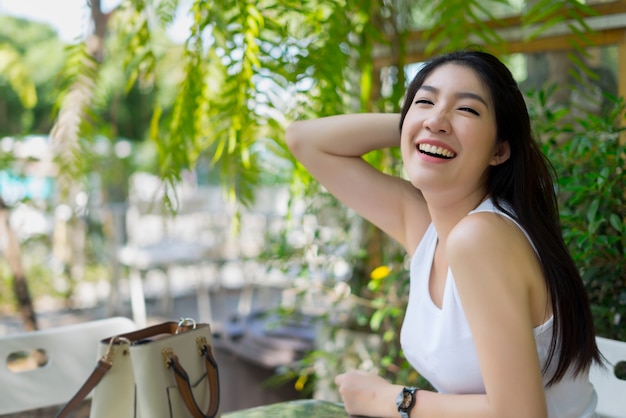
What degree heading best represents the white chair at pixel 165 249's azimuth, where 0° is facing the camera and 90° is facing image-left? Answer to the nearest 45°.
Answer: approximately 0°

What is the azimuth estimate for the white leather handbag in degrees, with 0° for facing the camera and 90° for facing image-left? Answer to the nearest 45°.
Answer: approximately 315°

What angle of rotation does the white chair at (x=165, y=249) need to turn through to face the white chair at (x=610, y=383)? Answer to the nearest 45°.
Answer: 0° — it already faces it

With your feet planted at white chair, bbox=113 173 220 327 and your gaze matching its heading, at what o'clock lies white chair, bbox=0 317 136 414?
white chair, bbox=0 317 136 414 is roughly at 12 o'clock from white chair, bbox=113 173 220 327.

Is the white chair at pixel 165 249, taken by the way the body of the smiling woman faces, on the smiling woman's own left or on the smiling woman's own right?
on the smiling woman's own right

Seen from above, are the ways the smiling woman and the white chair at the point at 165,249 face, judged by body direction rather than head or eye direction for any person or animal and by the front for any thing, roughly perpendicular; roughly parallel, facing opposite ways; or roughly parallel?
roughly perpendicular
